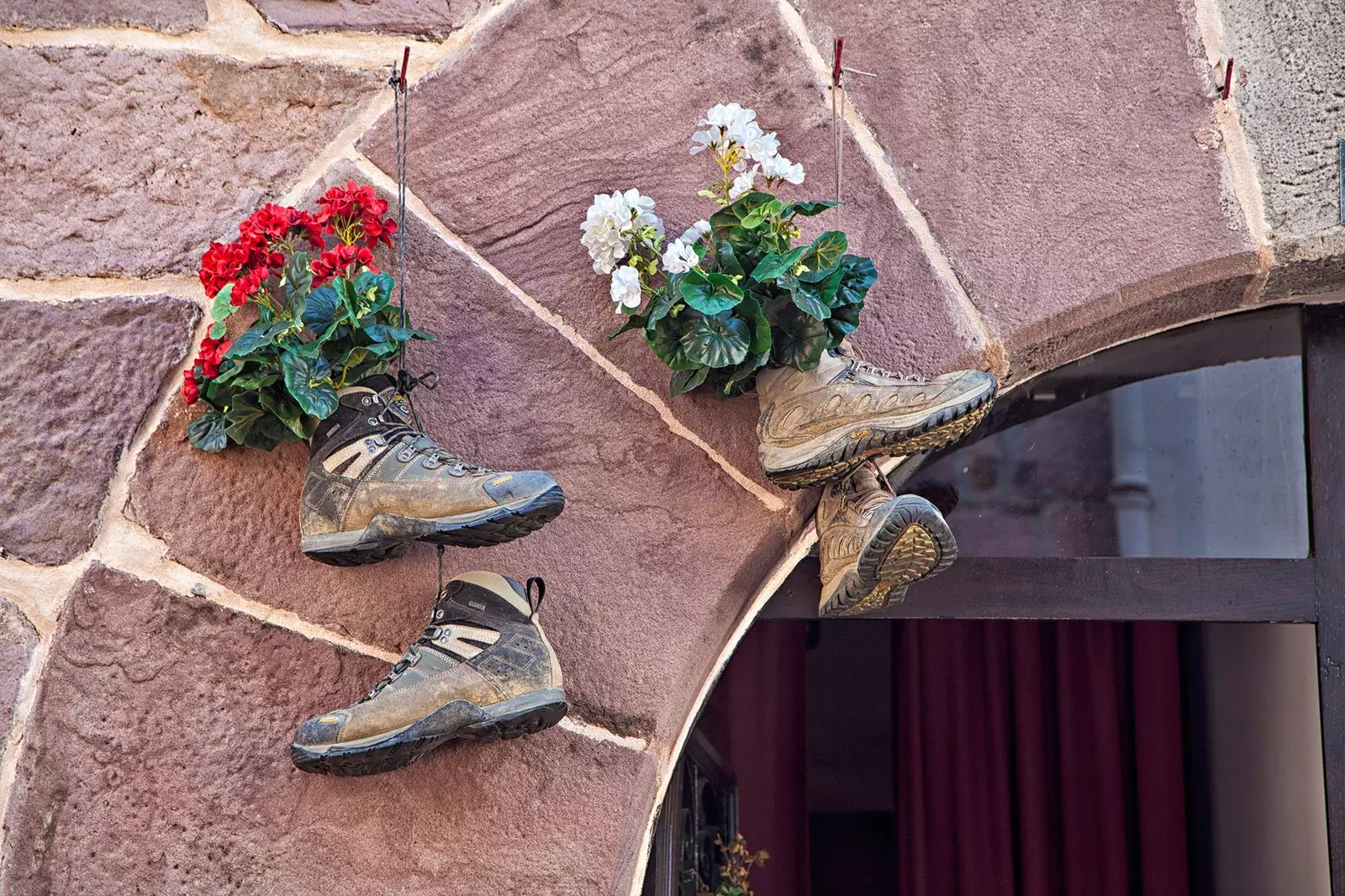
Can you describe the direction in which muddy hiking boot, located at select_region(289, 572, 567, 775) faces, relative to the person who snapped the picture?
facing to the left of the viewer

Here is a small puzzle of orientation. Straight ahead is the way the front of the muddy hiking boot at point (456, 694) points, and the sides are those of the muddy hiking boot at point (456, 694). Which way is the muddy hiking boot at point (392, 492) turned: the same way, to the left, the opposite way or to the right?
the opposite way

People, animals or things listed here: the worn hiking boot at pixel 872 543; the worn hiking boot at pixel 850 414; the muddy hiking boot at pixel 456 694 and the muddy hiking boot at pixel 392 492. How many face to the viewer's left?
1

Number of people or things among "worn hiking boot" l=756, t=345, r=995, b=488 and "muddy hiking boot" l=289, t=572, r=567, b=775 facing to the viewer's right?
1

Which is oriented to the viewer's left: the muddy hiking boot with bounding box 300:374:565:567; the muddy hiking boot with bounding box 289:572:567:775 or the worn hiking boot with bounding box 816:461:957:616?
the muddy hiking boot with bounding box 289:572:567:775

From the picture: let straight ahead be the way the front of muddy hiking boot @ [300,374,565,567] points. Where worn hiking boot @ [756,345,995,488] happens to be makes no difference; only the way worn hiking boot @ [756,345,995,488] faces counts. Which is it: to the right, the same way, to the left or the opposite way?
the same way

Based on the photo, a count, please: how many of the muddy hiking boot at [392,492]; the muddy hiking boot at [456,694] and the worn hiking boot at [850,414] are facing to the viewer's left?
1

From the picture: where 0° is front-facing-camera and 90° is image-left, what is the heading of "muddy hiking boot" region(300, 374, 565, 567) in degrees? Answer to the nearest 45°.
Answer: approximately 270°

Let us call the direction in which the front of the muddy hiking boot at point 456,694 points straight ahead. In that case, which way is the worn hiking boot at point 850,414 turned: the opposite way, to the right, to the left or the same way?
the opposite way

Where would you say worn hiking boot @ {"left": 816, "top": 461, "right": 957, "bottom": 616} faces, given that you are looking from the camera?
facing the viewer and to the right of the viewer

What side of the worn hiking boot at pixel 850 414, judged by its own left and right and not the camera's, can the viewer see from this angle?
right
